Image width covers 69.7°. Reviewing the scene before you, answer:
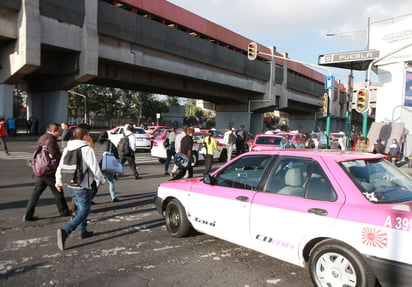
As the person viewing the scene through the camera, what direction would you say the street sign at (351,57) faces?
facing the viewer

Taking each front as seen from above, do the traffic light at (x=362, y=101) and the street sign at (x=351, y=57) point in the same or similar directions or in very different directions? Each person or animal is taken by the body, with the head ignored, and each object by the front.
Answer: same or similar directions

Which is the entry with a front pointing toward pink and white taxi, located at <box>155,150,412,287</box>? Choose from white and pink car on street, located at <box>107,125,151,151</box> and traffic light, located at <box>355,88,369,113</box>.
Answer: the traffic light

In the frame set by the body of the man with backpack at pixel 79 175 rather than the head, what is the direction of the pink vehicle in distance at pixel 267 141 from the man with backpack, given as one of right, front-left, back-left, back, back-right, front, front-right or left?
front

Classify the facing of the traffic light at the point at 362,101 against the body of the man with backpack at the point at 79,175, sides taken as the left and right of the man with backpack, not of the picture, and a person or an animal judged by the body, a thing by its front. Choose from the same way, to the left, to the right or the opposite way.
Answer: the opposite way

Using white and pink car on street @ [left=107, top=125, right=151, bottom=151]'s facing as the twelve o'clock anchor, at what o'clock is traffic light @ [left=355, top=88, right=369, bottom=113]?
The traffic light is roughly at 6 o'clock from the white and pink car on street.

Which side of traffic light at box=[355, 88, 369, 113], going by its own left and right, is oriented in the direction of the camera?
front

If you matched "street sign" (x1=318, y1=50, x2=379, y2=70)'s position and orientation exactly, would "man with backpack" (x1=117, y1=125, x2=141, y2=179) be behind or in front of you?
in front

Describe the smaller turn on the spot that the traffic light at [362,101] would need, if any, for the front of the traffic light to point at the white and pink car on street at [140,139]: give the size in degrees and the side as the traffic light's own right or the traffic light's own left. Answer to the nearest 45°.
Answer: approximately 90° to the traffic light's own right

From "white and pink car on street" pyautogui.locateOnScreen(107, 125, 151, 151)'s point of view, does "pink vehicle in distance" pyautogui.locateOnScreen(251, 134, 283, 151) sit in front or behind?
behind

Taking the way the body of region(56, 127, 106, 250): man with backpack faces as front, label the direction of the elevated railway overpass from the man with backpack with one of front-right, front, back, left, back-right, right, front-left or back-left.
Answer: front-left

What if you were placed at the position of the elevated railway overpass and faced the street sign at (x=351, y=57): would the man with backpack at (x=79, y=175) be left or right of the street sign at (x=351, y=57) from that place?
right

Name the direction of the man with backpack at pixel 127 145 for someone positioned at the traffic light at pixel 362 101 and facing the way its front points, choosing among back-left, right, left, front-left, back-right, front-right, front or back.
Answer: front-right
